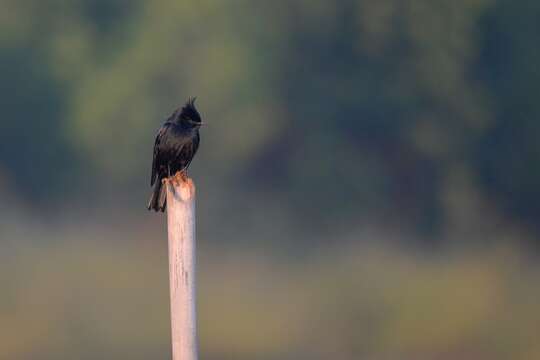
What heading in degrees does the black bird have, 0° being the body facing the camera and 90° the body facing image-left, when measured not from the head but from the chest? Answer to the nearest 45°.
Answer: approximately 315°
